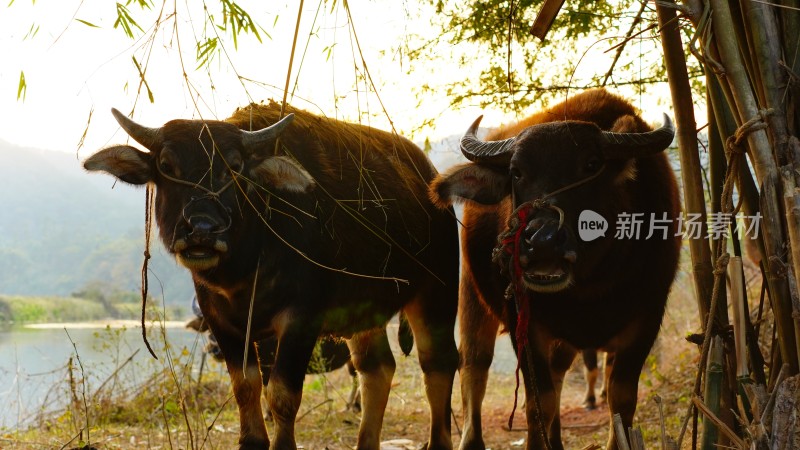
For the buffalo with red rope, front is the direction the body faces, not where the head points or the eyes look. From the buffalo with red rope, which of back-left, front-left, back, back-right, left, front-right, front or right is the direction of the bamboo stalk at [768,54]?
front-left

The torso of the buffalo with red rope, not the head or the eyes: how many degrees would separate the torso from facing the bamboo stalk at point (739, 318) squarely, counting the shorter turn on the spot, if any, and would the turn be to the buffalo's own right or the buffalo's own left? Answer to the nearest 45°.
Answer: approximately 45° to the buffalo's own left

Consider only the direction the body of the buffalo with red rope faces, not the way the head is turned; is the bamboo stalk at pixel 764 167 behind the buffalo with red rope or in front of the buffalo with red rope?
in front

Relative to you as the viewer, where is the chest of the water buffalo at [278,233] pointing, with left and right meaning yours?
facing the viewer and to the left of the viewer

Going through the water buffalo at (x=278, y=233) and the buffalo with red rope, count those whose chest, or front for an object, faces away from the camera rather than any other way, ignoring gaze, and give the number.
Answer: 0

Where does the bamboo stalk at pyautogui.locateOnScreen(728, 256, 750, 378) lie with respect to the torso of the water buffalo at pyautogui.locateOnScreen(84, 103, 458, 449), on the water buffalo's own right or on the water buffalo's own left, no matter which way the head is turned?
on the water buffalo's own left

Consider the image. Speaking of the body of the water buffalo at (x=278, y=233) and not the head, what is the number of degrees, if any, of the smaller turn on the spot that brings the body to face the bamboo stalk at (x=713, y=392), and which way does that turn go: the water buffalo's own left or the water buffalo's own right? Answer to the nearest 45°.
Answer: approximately 90° to the water buffalo's own left

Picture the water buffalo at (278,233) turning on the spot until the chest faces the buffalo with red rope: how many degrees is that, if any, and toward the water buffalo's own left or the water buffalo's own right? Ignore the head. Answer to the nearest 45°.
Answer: approximately 135° to the water buffalo's own left

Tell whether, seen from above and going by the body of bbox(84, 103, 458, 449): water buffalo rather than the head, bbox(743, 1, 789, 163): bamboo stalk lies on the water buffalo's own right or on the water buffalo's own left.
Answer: on the water buffalo's own left

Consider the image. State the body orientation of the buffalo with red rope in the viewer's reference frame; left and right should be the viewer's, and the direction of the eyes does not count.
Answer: facing the viewer
